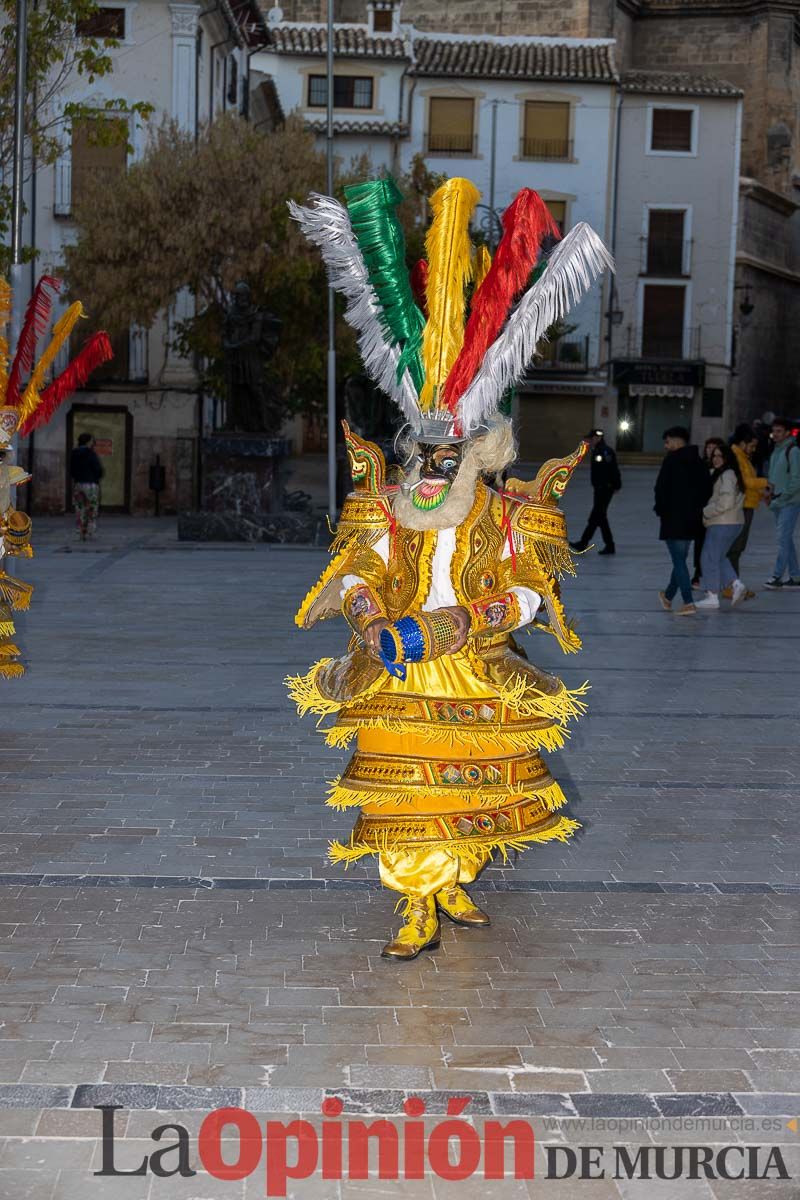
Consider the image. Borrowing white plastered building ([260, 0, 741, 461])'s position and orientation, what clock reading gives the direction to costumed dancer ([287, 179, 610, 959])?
The costumed dancer is roughly at 12 o'clock from the white plastered building.

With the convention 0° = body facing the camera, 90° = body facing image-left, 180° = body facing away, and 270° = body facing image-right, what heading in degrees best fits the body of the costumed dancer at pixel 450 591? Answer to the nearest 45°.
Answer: approximately 0°

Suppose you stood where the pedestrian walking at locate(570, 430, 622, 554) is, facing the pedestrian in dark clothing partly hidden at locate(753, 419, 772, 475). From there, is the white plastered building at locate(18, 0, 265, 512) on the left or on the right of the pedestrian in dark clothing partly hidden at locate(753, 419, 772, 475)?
left
